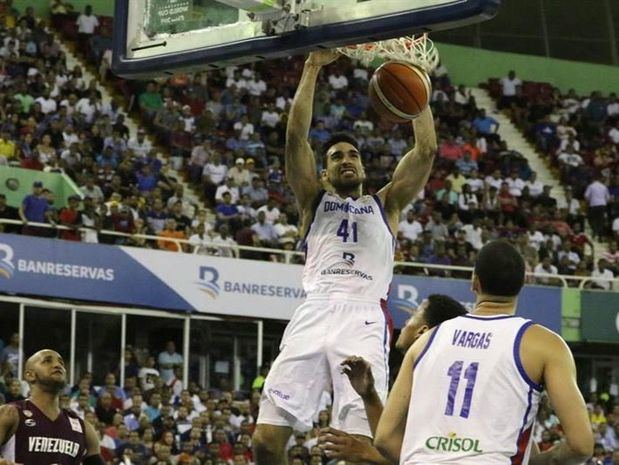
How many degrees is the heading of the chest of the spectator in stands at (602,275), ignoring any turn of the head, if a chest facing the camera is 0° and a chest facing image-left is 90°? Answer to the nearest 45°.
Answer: approximately 0°

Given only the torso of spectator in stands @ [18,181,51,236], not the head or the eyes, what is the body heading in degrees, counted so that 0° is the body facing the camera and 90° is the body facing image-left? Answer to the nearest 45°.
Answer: approximately 0°

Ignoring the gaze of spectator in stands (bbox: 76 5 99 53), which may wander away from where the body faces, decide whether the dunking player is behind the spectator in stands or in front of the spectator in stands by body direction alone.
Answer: in front

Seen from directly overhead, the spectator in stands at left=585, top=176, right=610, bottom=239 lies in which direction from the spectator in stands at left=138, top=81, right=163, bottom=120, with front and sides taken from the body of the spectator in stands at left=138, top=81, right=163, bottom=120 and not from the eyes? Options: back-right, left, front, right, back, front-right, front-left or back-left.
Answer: left

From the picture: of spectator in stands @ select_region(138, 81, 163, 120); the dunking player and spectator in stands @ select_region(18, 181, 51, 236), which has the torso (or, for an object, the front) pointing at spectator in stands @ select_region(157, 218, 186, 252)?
spectator in stands @ select_region(138, 81, 163, 120)

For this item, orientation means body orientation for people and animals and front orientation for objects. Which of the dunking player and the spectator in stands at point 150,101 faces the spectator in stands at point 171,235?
the spectator in stands at point 150,101

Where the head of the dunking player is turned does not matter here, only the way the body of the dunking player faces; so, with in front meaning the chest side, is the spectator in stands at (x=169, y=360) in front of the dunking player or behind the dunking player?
behind
